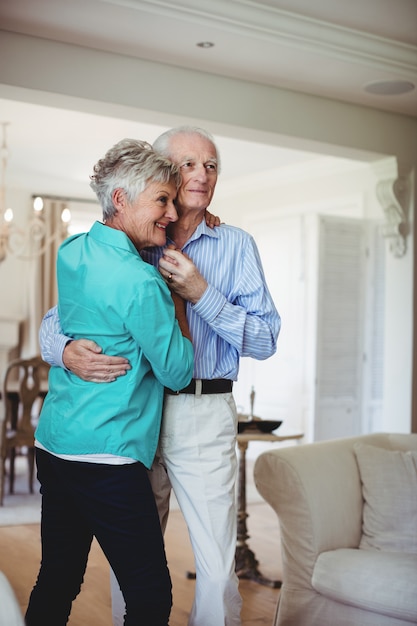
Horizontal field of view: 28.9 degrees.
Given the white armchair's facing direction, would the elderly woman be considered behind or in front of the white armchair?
in front

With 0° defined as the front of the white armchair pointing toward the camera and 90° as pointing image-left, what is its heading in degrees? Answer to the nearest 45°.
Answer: approximately 45°

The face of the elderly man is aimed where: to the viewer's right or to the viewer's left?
to the viewer's right

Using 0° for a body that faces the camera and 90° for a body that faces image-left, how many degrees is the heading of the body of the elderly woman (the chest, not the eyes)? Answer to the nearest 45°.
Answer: approximately 225°

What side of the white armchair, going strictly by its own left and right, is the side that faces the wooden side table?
right

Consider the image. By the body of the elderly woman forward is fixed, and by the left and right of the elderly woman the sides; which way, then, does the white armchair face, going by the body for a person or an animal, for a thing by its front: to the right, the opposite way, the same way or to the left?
the opposite way

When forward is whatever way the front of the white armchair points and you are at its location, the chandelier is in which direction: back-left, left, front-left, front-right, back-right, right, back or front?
right

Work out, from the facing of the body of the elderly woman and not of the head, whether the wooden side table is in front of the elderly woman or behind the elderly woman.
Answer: in front

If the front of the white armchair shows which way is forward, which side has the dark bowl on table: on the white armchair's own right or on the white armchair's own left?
on the white armchair's own right

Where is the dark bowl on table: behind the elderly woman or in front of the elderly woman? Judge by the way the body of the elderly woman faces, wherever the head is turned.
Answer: in front

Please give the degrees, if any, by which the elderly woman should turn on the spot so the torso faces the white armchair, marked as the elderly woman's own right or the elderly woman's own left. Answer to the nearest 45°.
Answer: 0° — they already face it
